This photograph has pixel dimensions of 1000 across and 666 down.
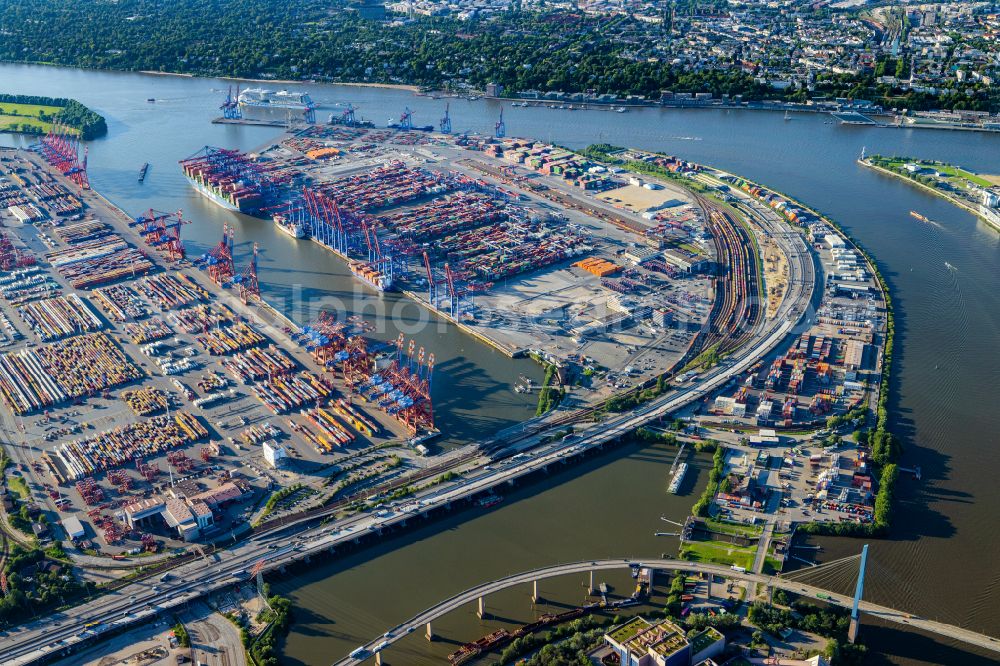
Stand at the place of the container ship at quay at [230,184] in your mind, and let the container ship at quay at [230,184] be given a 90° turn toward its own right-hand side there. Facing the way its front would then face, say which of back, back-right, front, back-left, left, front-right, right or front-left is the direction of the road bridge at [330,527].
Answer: back-right

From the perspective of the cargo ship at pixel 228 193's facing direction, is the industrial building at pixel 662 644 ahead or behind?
behind

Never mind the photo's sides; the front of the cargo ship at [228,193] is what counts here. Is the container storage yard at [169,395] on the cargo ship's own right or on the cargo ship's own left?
on the cargo ship's own left

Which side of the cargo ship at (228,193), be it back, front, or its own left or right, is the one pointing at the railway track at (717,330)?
back

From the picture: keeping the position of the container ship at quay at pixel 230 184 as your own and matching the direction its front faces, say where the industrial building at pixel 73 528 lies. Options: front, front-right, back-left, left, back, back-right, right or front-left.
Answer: back-left

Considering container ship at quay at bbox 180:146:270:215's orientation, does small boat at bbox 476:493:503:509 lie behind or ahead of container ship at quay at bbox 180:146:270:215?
behind

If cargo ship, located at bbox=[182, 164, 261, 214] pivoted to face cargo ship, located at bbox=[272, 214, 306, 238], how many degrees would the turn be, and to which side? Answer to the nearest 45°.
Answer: approximately 180°

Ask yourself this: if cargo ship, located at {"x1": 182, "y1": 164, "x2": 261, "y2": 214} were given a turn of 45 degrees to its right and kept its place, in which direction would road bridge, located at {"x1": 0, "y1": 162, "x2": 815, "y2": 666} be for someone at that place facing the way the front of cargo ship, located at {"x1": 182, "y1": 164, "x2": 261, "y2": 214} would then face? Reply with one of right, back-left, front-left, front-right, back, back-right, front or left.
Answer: back

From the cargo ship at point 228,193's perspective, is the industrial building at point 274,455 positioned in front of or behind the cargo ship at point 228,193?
behind

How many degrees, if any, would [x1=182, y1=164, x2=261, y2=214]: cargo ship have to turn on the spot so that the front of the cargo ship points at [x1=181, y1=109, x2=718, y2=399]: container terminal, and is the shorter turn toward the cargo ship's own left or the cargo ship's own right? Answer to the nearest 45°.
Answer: approximately 180°

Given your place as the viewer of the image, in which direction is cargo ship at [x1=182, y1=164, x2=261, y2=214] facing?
facing away from the viewer and to the left of the viewer

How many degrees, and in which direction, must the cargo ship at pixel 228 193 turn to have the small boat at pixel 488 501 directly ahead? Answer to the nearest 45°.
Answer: approximately 135° to its left
